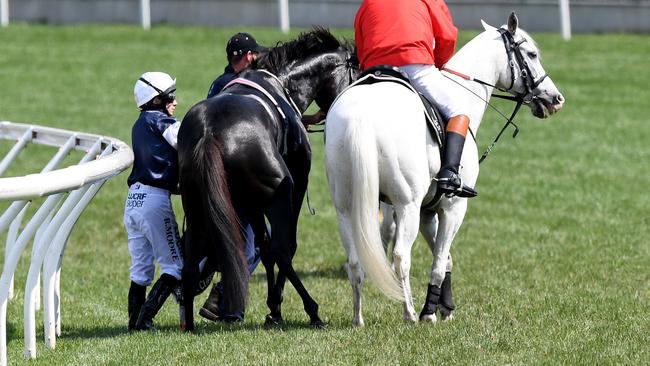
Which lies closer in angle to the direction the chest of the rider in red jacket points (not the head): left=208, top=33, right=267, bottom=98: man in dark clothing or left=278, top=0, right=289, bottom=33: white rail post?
the white rail post

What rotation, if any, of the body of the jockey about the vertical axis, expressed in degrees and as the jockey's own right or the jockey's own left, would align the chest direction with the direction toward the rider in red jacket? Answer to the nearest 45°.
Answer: approximately 45° to the jockey's own right

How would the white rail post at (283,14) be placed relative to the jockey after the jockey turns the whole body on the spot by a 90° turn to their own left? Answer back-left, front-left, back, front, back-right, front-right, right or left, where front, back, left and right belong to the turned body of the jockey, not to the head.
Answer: front-right

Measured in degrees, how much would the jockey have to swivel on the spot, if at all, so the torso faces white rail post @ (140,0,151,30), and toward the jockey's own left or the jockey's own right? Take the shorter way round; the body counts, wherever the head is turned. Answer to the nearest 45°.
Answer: approximately 45° to the jockey's own left

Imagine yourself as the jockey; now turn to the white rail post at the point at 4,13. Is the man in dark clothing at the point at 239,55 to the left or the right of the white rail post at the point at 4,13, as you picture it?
right

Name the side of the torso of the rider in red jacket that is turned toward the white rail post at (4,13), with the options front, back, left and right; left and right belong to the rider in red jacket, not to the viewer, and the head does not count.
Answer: left

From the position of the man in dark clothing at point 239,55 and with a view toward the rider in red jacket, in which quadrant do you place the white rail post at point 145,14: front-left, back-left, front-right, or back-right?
back-left

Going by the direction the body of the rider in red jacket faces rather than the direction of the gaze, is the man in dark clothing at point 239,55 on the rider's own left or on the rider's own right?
on the rider's own left

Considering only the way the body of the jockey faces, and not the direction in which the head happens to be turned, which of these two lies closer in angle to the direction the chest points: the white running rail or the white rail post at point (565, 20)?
the white rail post

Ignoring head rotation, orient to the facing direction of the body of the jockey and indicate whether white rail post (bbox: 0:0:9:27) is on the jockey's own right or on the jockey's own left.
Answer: on the jockey's own left

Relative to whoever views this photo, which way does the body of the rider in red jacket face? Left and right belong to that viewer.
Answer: facing away from the viewer and to the right of the viewer

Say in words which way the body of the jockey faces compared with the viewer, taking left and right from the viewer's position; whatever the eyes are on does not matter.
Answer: facing away from the viewer and to the right of the viewer

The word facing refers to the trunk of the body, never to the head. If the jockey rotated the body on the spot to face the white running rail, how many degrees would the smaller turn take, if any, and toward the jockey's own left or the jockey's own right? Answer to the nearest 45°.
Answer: approximately 180°
